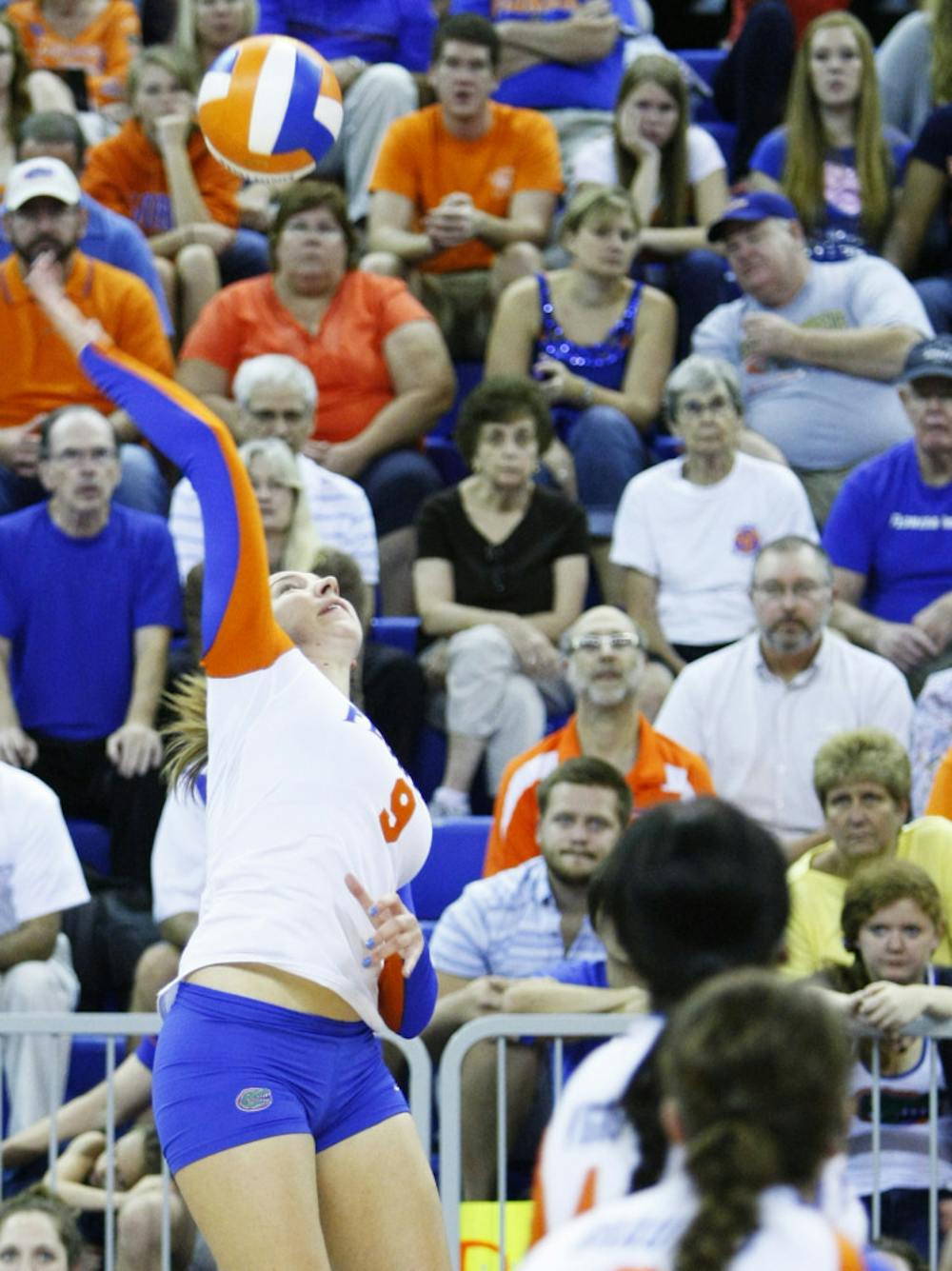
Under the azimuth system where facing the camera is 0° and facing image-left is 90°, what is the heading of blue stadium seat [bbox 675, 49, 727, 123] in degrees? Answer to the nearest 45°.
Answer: approximately 0°

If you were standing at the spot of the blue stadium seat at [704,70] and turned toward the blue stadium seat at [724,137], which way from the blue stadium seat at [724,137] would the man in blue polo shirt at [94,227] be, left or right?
right

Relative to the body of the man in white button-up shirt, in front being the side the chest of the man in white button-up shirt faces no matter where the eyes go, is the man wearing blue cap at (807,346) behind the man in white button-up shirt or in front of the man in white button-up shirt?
behind

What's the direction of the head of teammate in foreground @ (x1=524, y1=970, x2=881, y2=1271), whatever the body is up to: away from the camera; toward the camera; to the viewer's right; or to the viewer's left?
away from the camera

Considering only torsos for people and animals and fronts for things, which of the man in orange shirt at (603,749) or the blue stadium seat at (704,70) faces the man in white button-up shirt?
the blue stadium seat

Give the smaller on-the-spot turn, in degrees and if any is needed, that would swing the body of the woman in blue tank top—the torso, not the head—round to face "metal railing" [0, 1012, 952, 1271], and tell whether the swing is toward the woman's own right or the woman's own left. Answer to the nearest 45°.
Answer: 0° — they already face it
